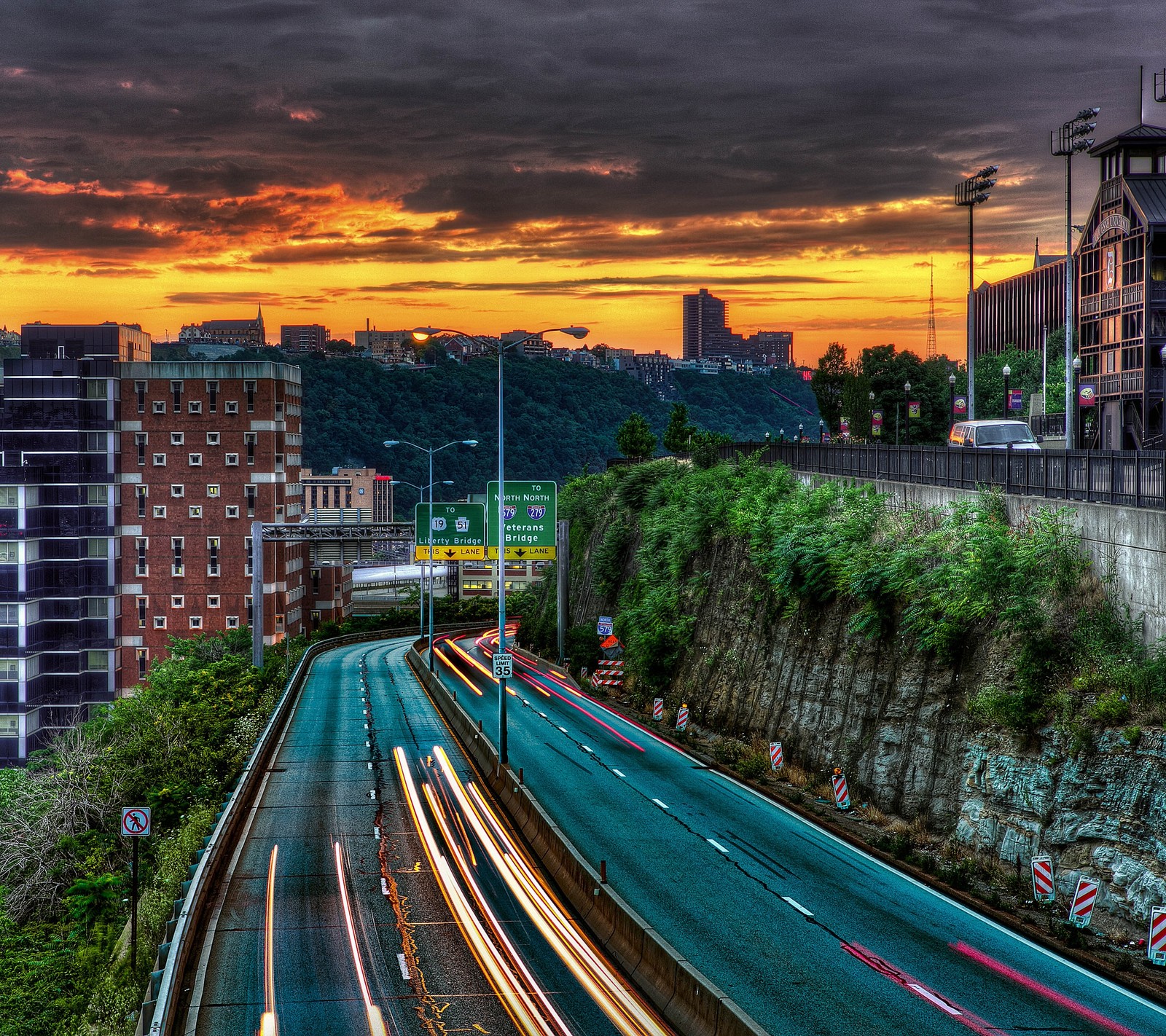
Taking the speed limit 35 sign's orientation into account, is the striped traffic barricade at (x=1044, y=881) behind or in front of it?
in front

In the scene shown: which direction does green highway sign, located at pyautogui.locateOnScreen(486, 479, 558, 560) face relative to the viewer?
toward the camera

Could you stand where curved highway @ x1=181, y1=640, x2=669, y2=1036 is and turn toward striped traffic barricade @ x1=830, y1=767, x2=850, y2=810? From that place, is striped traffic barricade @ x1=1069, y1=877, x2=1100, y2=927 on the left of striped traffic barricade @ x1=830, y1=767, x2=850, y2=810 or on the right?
right

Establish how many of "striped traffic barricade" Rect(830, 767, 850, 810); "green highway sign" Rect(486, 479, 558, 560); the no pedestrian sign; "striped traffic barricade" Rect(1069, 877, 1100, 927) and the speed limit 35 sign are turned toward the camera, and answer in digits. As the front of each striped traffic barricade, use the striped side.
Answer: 5

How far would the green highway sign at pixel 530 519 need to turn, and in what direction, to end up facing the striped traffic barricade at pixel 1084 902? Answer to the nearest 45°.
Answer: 0° — it already faces it

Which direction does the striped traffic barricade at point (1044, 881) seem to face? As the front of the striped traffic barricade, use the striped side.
toward the camera

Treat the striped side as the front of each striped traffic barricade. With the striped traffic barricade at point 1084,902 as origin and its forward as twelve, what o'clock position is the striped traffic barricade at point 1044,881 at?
the striped traffic barricade at point 1044,881 is roughly at 5 o'clock from the striped traffic barricade at point 1084,902.

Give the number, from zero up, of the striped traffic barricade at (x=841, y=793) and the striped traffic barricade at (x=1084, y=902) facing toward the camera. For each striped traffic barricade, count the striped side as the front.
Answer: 2

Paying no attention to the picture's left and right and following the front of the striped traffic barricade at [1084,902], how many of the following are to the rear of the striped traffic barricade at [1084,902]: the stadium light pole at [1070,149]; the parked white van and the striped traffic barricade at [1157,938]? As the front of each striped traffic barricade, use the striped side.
2

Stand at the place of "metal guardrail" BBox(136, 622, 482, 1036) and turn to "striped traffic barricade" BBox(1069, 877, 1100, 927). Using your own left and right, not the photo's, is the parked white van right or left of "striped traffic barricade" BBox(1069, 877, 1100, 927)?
left

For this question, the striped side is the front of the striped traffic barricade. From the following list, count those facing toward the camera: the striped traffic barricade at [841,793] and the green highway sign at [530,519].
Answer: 2

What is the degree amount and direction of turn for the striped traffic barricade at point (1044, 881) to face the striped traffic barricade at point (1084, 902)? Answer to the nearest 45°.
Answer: approximately 45° to its left

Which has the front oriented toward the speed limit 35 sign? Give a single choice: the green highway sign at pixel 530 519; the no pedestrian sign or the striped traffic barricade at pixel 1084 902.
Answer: the green highway sign
